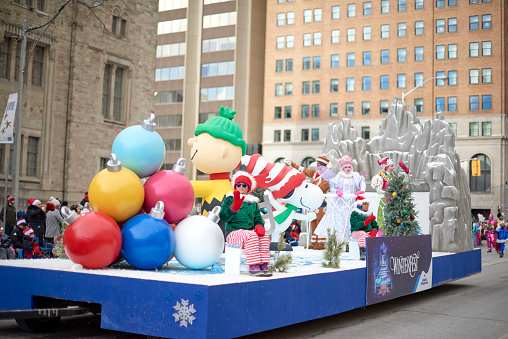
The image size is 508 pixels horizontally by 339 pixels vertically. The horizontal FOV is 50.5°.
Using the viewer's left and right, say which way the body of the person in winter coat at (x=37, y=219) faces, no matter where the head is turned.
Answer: facing to the right of the viewer

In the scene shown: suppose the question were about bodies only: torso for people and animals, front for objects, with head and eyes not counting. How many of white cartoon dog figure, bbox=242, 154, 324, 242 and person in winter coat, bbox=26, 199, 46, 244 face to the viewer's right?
2

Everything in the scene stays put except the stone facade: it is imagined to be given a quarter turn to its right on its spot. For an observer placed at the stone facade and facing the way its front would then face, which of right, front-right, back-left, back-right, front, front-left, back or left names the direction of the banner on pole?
front-left

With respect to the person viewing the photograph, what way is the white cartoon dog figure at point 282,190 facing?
facing to the right of the viewer

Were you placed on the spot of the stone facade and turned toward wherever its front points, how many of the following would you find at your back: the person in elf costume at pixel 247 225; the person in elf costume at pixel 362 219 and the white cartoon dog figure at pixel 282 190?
0

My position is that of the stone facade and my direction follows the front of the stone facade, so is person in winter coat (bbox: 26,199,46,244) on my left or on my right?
on my right

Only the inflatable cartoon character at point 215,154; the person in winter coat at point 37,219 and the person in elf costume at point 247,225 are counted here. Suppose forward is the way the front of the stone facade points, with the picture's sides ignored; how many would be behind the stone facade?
0

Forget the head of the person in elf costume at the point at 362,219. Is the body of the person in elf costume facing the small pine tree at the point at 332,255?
no

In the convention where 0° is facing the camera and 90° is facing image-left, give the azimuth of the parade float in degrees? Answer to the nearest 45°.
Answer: approximately 45°

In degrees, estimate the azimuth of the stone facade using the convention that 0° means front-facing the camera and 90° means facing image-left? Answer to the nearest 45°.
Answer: approximately 315°

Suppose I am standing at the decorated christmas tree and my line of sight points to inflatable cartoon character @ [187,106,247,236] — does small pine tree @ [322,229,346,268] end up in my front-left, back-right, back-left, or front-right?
front-left

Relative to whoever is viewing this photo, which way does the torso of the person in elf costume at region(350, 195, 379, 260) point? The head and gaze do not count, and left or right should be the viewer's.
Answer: facing the viewer and to the right of the viewer
